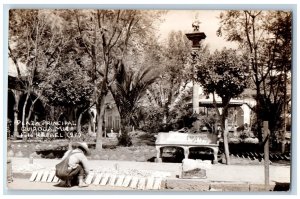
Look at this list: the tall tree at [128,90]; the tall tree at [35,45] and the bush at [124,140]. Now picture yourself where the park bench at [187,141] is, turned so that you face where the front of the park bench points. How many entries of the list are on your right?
3

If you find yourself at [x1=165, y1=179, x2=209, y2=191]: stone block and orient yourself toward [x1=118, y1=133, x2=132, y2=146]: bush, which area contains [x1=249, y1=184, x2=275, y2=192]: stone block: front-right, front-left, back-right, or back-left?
back-right

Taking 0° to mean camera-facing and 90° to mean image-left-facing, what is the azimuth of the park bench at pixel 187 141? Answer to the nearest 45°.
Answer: approximately 0°

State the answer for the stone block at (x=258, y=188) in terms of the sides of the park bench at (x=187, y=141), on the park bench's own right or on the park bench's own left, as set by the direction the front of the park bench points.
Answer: on the park bench's own left
